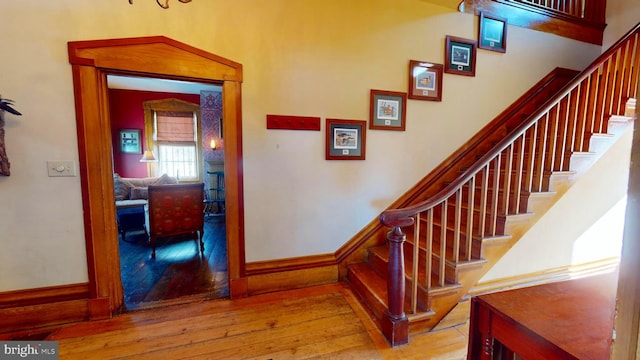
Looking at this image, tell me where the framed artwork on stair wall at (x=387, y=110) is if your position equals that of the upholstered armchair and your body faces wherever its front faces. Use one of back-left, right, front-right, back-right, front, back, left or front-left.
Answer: back-right

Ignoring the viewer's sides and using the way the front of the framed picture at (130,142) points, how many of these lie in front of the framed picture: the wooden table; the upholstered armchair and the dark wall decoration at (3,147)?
3

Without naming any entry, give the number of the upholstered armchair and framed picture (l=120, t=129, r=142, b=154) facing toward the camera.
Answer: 1

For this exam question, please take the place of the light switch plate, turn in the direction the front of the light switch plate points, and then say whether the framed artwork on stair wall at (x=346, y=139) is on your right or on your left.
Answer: on your left

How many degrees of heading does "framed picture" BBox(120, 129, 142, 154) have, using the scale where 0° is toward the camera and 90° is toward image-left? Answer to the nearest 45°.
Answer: approximately 0°

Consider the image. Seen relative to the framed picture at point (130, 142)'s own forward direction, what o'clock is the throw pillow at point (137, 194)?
The throw pillow is roughly at 12 o'clock from the framed picture.

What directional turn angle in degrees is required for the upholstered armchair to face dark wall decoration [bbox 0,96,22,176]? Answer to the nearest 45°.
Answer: approximately 135° to its left

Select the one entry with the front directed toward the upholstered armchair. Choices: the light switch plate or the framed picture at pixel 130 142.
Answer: the framed picture

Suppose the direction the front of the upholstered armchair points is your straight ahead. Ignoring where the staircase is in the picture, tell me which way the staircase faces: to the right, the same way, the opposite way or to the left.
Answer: to the left

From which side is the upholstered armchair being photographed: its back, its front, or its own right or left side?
back

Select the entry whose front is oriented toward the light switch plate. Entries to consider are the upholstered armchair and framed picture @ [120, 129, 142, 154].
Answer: the framed picture

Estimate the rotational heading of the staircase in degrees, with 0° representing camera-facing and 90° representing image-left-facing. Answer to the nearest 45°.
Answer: approximately 45°
